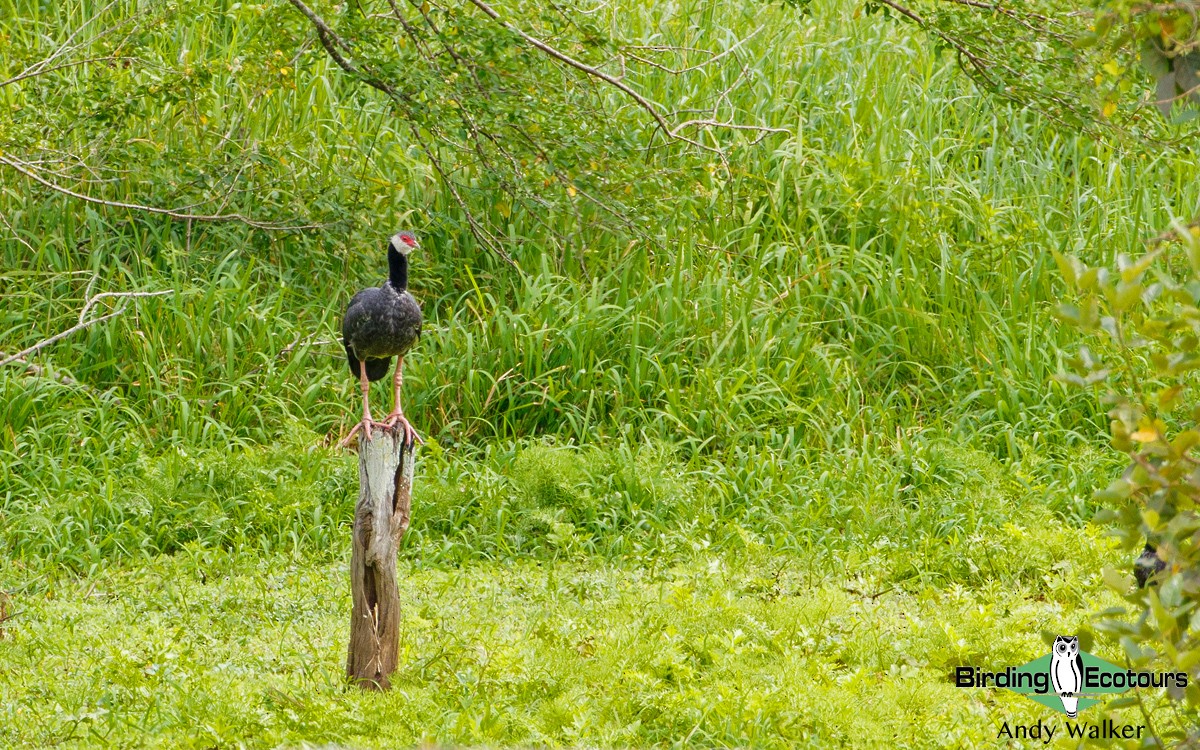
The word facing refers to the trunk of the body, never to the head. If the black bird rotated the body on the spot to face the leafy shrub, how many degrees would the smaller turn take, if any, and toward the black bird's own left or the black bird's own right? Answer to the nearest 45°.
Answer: approximately 45° to the black bird's own right
